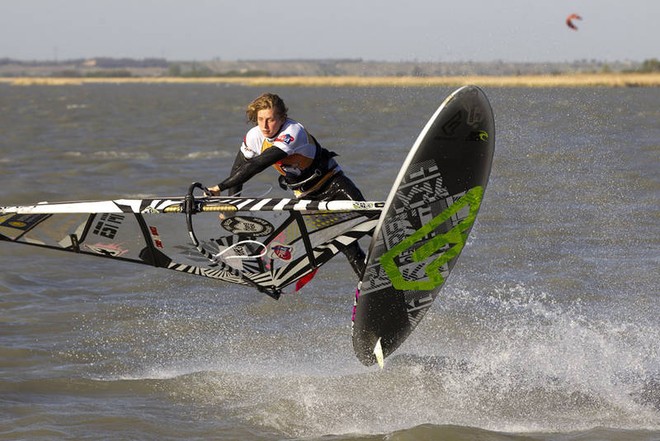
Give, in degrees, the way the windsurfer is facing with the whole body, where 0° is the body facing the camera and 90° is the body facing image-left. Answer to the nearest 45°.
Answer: approximately 45°
